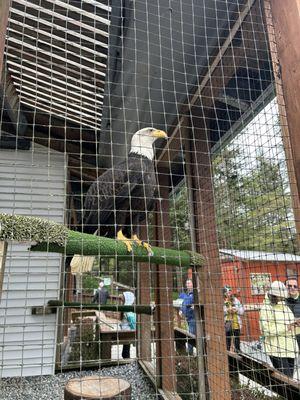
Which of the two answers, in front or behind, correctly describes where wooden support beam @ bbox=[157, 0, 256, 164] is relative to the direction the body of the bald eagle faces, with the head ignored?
in front

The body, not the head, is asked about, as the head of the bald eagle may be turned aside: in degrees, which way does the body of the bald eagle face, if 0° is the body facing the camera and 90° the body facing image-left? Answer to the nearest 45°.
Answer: approximately 270°
